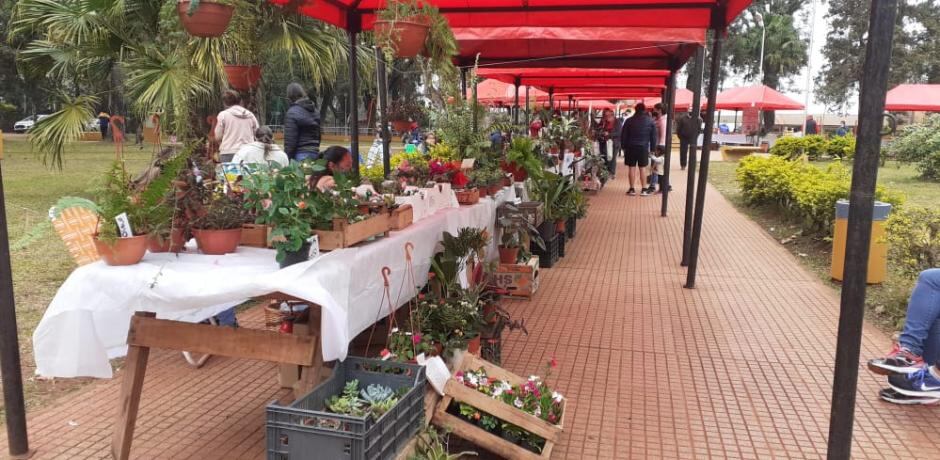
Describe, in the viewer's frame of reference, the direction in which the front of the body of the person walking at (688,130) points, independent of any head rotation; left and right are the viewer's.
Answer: facing away from the viewer

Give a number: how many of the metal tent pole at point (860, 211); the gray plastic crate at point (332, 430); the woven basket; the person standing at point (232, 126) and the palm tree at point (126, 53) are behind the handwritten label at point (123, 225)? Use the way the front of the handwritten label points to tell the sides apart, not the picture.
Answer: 3

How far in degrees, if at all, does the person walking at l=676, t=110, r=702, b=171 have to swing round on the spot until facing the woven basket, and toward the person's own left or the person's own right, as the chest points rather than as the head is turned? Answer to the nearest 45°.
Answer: approximately 180°

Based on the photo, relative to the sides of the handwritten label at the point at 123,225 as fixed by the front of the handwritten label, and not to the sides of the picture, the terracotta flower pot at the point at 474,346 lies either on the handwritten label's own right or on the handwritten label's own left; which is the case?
on the handwritten label's own left

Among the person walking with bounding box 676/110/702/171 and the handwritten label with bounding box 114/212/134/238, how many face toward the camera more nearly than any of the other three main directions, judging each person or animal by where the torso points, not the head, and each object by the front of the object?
1

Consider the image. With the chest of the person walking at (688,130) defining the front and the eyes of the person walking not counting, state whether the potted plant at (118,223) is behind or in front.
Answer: behind

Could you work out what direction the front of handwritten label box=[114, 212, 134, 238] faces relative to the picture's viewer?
facing the viewer
